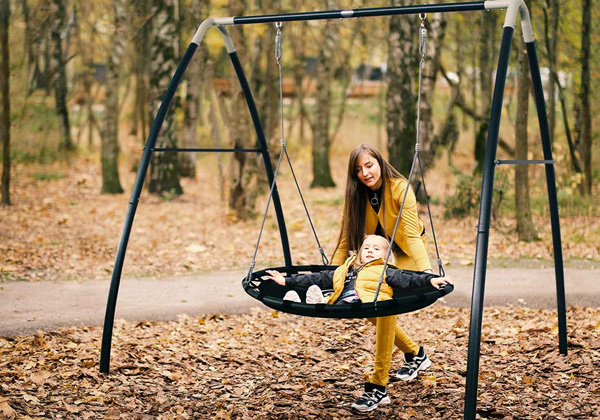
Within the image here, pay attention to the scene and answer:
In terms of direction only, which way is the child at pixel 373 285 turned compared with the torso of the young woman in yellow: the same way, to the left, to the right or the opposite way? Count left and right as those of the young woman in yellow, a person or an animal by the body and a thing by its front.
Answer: the same way

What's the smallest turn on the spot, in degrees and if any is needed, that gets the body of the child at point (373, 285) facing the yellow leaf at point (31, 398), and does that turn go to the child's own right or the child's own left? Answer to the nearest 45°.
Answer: approximately 45° to the child's own right

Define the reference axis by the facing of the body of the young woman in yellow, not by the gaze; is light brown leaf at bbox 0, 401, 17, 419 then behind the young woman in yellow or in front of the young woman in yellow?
in front
